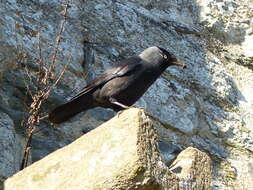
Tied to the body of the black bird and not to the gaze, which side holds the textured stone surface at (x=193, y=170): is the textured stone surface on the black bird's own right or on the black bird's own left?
on the black bird's own right

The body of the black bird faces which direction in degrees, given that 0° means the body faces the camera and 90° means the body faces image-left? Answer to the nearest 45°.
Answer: approximately 270°
